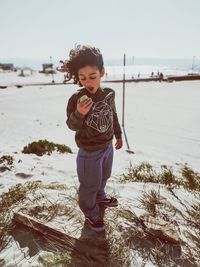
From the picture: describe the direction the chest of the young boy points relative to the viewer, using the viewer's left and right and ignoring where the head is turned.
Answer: facing the viewer and to the right of the viewer

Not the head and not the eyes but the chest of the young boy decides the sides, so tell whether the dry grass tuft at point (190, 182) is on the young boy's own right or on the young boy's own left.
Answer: on the young boy's own left
